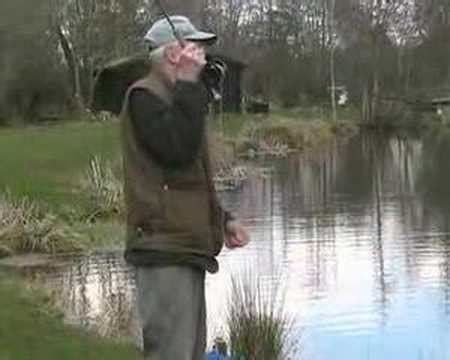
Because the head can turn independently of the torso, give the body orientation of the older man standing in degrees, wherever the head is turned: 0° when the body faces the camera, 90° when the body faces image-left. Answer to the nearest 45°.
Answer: approximately 270°

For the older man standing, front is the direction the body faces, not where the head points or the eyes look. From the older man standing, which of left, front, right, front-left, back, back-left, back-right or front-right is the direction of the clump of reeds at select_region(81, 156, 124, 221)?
left

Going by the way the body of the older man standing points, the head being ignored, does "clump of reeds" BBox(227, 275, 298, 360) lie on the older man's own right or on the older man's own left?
on the older man's own left

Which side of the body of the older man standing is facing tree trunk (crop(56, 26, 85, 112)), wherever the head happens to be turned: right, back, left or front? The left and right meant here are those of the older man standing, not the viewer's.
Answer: left

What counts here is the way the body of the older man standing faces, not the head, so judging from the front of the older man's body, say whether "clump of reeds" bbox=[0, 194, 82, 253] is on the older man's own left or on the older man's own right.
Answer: on the older man's own left

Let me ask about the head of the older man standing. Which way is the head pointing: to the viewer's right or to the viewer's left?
to the viewer's right
